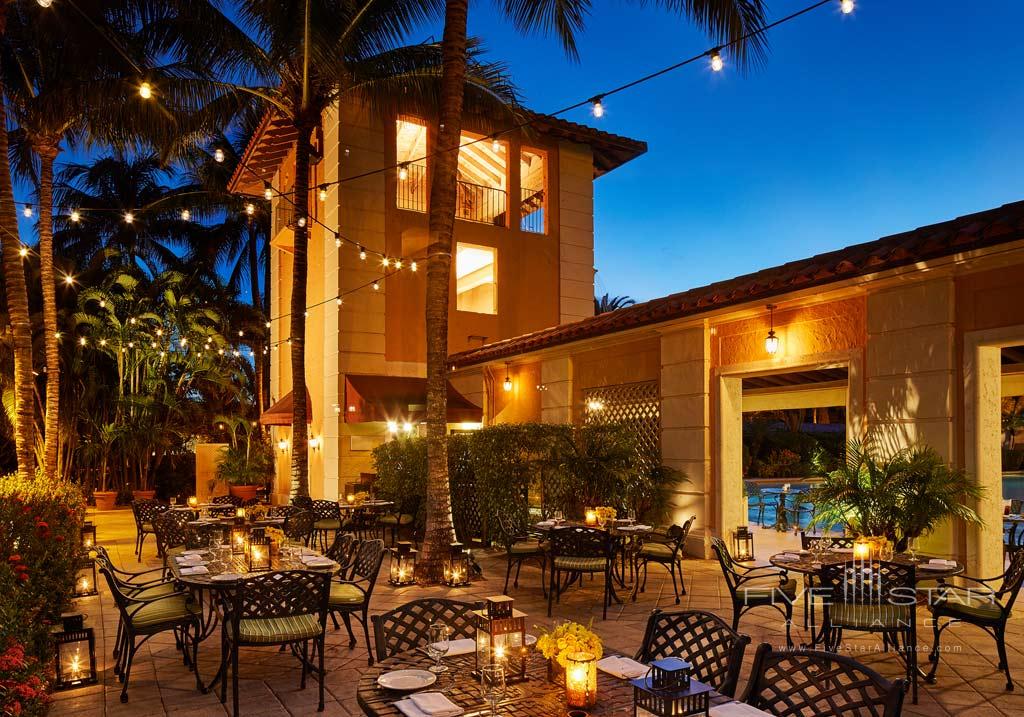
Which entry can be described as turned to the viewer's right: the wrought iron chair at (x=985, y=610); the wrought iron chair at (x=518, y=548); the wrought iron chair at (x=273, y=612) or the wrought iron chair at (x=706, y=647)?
the wrought iron chair at (x=518, y=548)

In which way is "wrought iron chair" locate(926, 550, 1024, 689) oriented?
to the viewer's left

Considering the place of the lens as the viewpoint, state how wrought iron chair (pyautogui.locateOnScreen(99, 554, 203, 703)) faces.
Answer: facing away from the viewer and to the right of the viewer

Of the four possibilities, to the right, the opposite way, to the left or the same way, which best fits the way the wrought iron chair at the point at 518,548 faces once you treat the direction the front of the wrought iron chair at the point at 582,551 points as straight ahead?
to the right

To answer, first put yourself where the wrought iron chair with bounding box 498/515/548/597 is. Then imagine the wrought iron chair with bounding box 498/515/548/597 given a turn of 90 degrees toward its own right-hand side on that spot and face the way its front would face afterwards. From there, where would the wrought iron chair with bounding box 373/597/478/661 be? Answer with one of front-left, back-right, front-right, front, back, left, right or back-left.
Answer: front

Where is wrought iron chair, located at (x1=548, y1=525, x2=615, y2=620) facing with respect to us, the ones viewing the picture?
facing away from the viewer

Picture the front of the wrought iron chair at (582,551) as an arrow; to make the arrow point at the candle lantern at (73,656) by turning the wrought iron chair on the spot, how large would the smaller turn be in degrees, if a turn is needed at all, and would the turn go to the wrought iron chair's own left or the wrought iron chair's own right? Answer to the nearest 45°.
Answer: approximately 135° to the wrought iron chair's own left

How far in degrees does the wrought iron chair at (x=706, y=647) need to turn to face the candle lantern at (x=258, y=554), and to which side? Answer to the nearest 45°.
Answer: approximately 90° to its right

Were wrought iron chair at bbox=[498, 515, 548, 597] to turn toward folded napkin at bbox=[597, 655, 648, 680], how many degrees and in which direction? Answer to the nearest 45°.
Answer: approximately 90° to its right

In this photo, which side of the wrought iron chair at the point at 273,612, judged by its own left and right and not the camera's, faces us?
back
